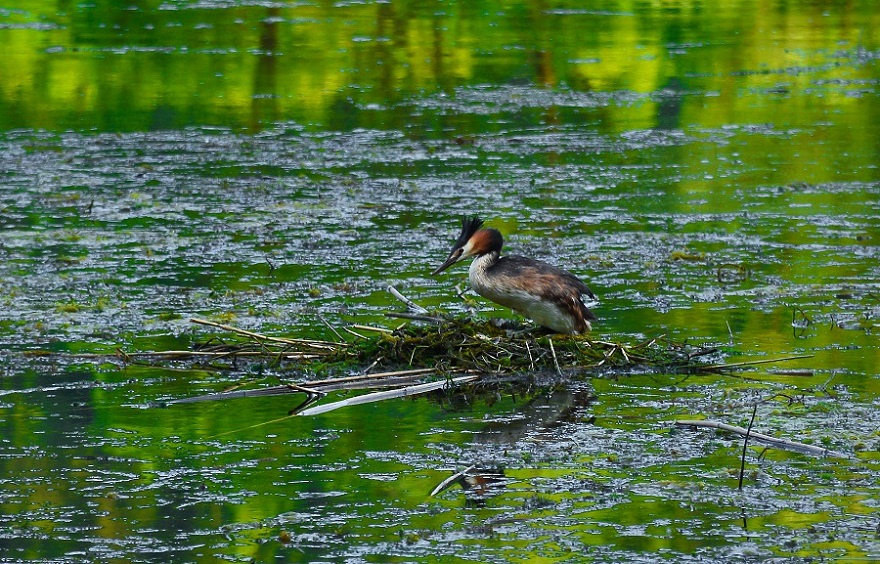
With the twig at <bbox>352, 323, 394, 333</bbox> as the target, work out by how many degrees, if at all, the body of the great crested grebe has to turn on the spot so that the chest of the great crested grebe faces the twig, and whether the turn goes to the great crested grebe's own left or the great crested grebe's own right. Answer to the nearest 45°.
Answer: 0° — it already faces it

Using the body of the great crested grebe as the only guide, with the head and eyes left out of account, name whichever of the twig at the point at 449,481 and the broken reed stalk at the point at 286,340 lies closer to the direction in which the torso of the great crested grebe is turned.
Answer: the broken reed stalk

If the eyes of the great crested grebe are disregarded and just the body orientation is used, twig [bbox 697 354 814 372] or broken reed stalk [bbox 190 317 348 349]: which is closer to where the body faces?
the broken reed stalk

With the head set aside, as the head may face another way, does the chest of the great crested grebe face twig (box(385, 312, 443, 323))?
yes

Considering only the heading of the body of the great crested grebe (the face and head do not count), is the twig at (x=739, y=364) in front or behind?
behind

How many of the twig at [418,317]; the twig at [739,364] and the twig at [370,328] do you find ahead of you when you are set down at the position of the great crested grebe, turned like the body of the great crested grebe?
2

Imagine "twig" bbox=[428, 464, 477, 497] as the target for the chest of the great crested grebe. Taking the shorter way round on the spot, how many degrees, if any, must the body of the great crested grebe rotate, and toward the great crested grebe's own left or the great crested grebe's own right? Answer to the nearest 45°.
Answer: approximately 90° to the great crested grebe's own left

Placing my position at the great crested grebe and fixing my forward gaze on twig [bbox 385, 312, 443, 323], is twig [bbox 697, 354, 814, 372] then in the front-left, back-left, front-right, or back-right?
back-left

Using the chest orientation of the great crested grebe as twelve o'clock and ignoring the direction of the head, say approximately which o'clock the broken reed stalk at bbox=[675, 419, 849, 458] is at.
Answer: The broken reed stalk is roughly at 8 o'clock from the great crested grebe.

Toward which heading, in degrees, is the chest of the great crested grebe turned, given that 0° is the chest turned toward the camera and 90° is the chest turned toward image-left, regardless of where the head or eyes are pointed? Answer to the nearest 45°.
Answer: approximately 90°
